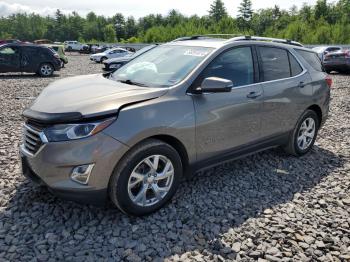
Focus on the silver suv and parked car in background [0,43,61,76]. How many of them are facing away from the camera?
0

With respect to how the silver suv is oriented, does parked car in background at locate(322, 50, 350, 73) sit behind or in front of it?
behind

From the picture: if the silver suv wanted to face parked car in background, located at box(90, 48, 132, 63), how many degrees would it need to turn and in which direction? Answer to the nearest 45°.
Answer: approximately 135° to its right

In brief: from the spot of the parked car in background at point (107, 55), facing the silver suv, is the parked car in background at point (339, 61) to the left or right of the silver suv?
left

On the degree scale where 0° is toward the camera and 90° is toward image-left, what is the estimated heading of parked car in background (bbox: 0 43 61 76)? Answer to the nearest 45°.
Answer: approximately 90°

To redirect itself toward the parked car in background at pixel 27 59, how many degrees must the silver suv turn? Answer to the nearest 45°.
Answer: approximately 90° to its right

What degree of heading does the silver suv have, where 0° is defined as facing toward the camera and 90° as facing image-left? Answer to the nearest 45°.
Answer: approximately 45°
